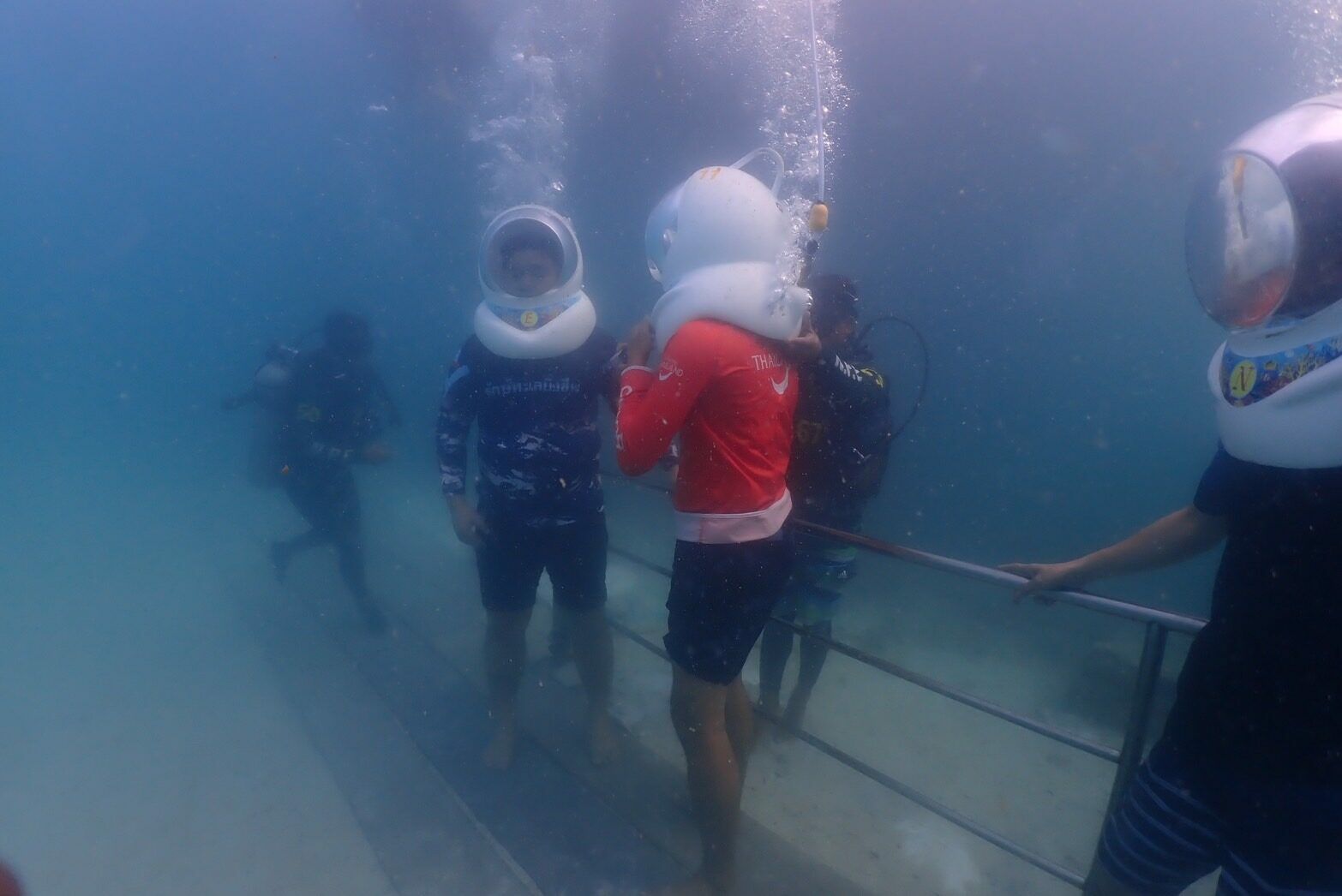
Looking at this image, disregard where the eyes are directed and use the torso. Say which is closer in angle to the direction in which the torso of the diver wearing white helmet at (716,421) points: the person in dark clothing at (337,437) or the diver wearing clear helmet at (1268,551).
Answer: the person in dark clothing

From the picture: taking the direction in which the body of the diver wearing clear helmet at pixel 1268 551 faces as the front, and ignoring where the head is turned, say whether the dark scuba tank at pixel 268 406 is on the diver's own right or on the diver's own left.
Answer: on the diver's own right

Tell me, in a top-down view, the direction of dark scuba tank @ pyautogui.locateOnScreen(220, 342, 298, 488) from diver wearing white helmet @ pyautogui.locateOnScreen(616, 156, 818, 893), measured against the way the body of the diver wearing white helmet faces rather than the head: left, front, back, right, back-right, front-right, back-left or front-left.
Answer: front

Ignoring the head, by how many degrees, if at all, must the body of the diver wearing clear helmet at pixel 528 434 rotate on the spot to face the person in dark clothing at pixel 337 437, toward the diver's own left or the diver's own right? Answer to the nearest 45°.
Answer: approximately 135° to the diver's own right

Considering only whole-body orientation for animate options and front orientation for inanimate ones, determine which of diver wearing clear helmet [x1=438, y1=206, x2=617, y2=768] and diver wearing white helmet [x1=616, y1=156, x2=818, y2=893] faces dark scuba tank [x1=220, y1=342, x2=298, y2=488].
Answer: diver wearing white helmet [x1=616, y1=156, x2=818, y2=893]

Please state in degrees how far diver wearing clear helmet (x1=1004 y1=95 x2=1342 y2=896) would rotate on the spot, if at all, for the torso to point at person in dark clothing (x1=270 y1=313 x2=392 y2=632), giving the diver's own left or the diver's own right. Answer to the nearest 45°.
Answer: approximately 45° to the diver's own right

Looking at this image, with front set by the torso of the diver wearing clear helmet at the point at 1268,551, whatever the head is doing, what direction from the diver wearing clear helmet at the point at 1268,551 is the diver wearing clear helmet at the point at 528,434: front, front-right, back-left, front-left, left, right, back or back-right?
front-right

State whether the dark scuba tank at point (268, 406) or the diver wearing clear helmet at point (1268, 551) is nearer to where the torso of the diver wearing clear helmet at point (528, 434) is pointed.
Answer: the diver wearing clear helmet

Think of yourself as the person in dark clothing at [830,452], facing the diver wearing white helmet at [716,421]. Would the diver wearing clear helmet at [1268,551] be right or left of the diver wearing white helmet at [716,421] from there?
left

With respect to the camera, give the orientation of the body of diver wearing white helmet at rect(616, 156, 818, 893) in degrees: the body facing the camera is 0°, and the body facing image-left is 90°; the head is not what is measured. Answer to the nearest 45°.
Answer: approximately 135°

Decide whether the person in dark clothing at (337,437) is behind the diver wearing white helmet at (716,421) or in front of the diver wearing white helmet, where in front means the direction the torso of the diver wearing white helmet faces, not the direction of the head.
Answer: in front

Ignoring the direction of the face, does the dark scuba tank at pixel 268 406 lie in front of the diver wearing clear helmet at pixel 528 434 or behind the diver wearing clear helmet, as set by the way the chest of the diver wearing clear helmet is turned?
behind

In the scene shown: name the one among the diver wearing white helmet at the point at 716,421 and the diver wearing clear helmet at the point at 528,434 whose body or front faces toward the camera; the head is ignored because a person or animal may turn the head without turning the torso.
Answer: the diver wearing clear helmet at the point at 528,434

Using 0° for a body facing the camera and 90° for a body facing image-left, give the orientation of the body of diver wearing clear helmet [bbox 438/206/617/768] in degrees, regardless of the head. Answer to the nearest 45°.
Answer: approximately 0°

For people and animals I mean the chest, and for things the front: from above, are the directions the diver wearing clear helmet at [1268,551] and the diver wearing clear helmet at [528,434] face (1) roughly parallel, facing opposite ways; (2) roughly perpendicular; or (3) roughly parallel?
roughly perpendicular

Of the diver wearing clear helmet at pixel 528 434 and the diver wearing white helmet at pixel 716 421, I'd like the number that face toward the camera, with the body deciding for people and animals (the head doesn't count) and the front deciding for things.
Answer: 1
